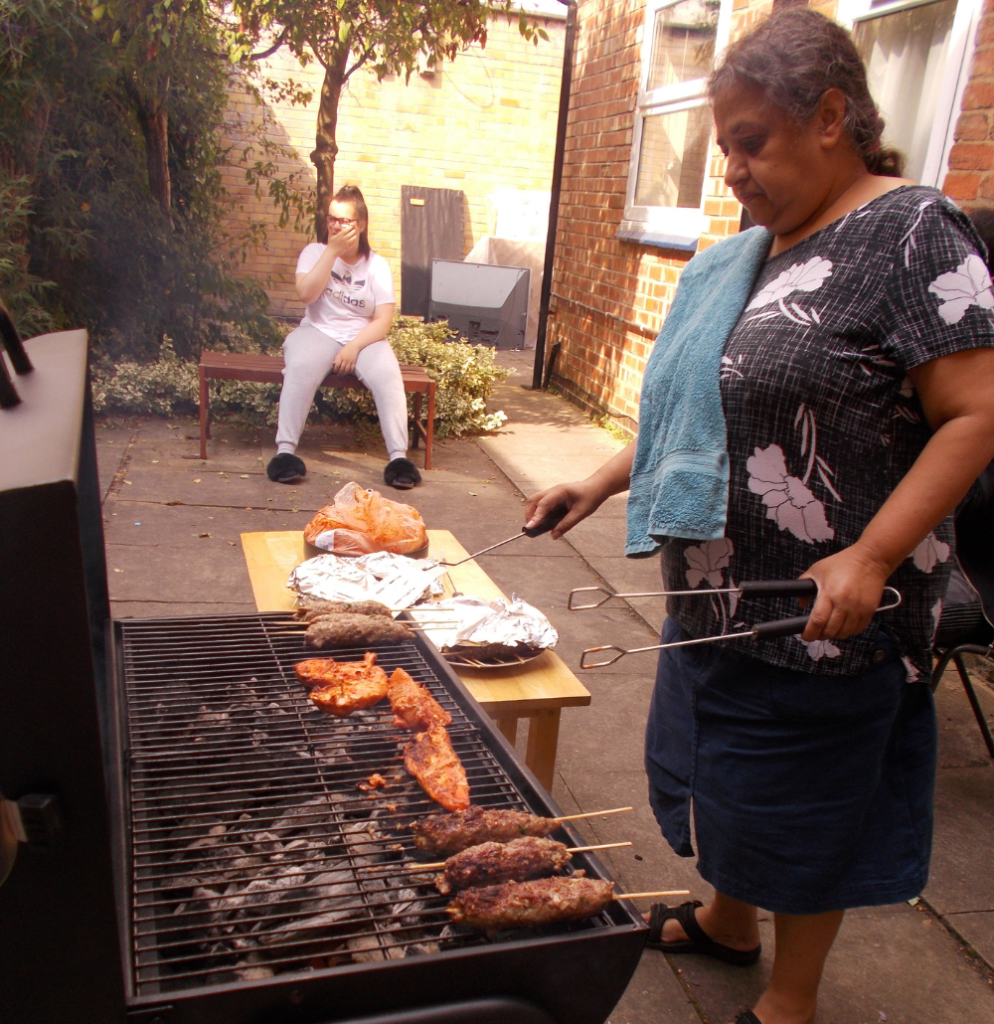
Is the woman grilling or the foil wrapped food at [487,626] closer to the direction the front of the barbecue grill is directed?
the woman grilling

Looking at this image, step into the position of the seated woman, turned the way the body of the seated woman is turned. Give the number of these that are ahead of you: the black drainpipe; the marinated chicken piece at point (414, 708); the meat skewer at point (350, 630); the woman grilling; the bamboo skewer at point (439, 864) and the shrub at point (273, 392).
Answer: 4

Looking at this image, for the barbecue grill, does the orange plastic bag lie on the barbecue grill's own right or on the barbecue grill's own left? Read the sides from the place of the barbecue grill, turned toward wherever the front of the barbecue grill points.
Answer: on the barbecue grill's own left

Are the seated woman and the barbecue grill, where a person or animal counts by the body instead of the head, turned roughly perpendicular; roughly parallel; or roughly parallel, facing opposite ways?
roughly perpendicular

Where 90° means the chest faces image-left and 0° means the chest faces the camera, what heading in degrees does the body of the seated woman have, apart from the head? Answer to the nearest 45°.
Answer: approximately 0°

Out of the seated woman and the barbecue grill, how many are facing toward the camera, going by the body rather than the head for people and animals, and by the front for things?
1

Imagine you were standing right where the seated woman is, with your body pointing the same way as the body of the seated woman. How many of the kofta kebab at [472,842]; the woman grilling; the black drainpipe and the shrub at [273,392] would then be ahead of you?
2

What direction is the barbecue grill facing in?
to the viewer's right

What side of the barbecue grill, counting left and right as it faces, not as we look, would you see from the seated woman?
left

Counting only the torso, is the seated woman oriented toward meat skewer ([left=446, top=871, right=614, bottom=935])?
yes
